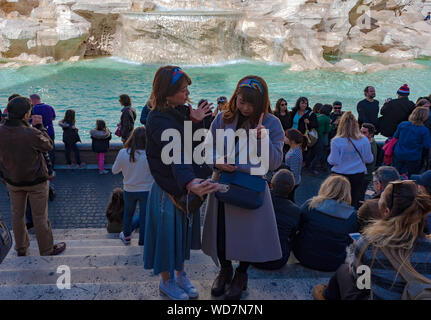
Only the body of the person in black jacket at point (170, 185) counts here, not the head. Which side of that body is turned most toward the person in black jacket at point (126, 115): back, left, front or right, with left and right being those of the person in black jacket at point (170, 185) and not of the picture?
left

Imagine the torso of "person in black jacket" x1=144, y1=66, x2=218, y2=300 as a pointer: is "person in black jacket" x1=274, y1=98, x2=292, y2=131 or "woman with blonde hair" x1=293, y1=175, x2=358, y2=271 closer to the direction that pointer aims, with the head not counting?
the woman with blonde hair

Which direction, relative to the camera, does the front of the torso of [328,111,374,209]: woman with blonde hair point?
away from the camera

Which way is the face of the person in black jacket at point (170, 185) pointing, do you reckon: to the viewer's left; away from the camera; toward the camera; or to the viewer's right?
to the viewer's right

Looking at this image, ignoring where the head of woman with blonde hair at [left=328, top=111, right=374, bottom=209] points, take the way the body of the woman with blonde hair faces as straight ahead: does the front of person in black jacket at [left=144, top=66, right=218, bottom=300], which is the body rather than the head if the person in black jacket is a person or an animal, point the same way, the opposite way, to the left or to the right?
to the right

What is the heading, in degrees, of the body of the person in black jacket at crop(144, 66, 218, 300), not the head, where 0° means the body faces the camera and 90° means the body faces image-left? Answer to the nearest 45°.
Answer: approximately 270°

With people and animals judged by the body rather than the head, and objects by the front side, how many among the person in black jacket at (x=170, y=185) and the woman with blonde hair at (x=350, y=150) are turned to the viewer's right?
1

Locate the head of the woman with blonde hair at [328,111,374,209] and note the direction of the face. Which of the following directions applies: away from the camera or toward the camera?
away from the camera
